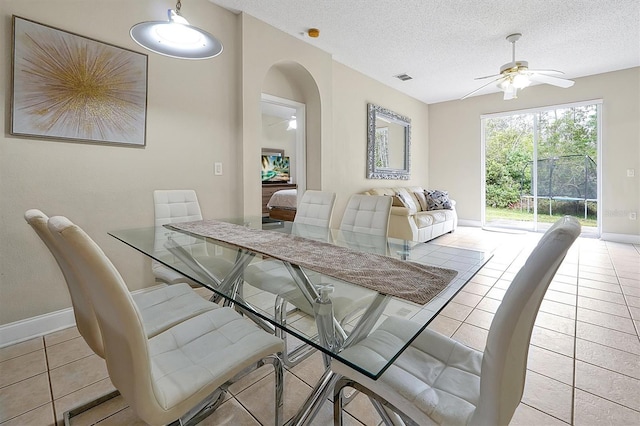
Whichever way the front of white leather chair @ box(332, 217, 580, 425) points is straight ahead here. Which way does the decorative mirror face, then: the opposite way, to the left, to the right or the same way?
the opposite way

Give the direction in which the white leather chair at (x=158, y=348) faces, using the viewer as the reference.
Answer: facing away from the viewer and to the right of the viewer

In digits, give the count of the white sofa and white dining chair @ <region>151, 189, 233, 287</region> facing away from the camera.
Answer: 0

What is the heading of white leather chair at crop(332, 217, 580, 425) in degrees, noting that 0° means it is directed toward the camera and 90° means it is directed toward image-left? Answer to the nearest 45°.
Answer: approximately 135°

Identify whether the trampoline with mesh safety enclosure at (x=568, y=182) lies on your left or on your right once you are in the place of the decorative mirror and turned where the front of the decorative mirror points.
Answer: on your left

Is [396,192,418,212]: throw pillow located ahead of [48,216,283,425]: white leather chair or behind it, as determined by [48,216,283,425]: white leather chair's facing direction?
ahead

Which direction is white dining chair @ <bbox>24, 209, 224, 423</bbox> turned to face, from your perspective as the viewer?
facing away from the viewer and to the right of the viewer

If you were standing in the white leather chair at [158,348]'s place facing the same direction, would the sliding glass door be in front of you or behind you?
in front
